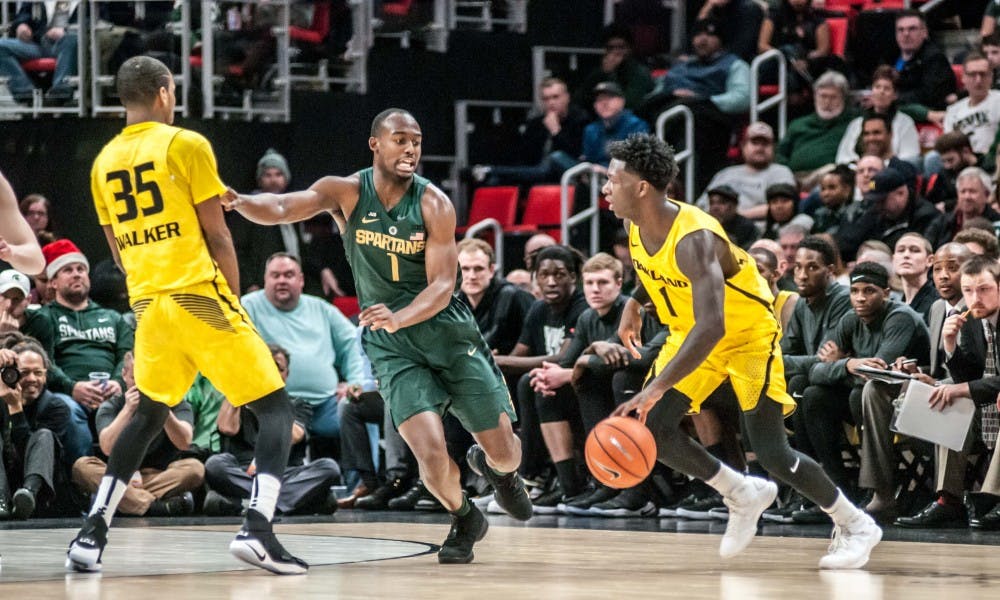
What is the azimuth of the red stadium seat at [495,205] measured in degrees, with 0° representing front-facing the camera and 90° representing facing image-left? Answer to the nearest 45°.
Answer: approximately 45°

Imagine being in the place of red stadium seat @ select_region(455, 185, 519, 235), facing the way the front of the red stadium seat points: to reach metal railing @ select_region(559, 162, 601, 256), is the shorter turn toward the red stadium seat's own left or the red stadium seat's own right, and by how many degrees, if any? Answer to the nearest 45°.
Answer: approximately 90° to the red stadium seat's own left

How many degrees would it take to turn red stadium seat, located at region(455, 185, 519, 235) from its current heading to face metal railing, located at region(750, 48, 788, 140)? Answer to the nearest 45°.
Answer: approximately 135° to its left

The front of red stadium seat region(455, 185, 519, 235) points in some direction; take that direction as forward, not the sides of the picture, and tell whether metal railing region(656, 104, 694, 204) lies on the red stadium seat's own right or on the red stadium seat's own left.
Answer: on the red stadium seat's own left

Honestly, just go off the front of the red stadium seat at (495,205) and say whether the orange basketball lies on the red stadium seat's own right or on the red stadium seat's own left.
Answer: on the red stadium seat's own left

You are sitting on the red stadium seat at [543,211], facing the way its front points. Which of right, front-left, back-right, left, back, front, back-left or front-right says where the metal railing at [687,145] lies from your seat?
back-left
